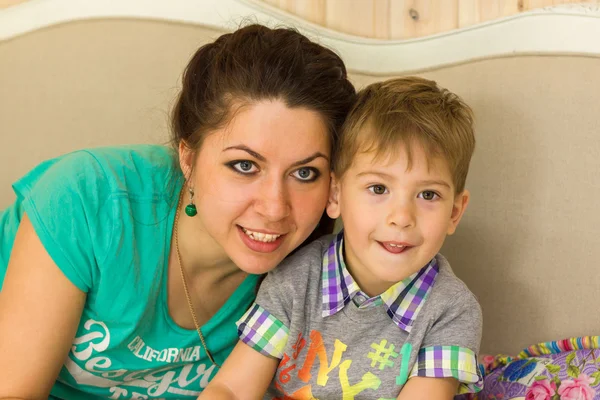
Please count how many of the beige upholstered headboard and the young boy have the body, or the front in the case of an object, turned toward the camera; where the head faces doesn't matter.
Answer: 2

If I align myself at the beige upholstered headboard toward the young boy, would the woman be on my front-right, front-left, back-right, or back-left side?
front-right

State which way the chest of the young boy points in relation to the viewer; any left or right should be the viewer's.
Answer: facing the viewer

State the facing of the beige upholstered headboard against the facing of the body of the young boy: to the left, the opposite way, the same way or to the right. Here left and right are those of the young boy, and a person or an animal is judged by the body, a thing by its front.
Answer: the same way

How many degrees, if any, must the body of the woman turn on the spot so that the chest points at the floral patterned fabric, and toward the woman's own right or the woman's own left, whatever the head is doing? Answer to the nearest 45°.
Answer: approximately 45° to the woman's own left

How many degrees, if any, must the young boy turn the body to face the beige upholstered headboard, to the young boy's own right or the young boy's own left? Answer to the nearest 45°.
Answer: approximately 135° to the young boy's own left

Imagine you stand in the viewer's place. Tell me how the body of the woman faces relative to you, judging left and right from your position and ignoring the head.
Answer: facing the viewer and to the right of the viewer

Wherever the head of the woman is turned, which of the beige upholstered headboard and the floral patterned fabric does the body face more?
the floral patterned fabric

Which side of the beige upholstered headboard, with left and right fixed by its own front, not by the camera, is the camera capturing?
front

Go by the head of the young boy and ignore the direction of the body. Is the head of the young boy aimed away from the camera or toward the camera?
toward the camera

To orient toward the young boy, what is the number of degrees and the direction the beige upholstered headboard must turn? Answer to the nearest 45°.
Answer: approximately 45° to its right
